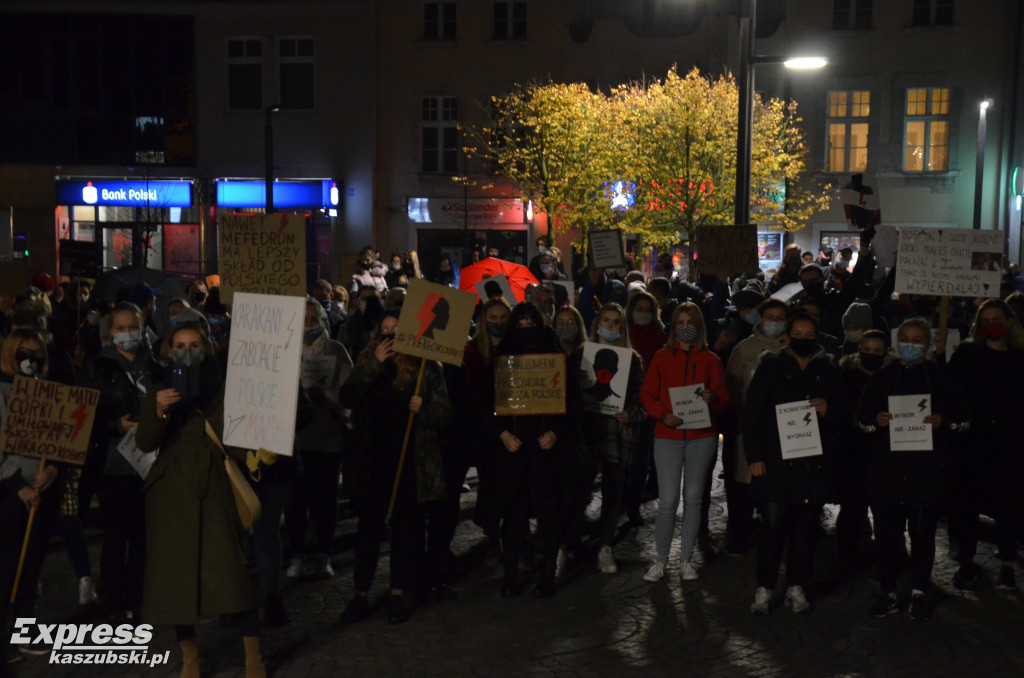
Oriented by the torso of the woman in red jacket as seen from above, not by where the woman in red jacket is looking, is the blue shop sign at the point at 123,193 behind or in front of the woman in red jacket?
behind

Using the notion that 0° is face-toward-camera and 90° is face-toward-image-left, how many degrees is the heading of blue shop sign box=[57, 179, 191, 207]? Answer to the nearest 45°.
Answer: approximately 0°

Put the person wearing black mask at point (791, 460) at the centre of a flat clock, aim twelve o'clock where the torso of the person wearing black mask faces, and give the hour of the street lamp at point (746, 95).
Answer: The street lamp is roughly at 6 o'clock from the person wearing black mask.

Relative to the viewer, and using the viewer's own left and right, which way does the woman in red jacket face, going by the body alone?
facing the viewer

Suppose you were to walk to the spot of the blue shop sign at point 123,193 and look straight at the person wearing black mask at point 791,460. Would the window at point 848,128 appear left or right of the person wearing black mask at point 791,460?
left

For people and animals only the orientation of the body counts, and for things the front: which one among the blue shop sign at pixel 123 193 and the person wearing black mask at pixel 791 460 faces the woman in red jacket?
the blue shop sign

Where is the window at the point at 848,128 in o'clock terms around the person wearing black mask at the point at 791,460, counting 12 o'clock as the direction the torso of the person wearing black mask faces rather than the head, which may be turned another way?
The window is roughly at 6 o'clock from the person wearing black mask.

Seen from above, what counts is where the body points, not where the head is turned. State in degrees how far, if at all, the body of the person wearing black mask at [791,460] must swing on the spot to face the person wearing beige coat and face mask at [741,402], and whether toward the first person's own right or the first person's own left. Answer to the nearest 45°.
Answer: approximately 180°

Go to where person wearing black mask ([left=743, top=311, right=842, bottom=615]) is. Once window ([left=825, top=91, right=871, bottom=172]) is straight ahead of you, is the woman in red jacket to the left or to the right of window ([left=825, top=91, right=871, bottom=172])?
left

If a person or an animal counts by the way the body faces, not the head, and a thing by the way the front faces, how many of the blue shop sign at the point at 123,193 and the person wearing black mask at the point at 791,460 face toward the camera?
2
